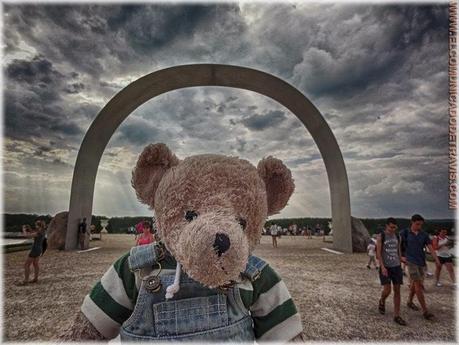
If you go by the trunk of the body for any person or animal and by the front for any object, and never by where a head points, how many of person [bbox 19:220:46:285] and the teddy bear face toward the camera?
1

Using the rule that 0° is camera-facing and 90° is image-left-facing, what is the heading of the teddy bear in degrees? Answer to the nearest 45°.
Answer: approximately 0°

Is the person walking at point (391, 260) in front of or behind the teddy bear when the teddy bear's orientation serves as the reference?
behind

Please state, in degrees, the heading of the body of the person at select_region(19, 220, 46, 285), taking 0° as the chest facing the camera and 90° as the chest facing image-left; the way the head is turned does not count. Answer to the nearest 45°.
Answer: approximately 90°

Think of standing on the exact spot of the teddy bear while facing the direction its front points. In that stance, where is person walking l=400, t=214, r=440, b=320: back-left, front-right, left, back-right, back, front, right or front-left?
back-left

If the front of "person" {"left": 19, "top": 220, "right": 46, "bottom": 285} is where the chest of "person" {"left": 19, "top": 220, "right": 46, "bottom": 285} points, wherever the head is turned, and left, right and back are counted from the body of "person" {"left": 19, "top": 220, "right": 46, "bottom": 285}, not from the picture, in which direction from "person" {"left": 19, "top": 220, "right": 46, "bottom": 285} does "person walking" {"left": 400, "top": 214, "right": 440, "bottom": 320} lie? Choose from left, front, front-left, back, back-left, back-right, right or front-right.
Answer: back-left

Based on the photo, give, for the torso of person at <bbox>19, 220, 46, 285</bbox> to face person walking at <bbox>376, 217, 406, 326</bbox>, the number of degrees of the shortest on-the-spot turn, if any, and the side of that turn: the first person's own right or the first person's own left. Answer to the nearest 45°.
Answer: approximately 135° to the first person's own left

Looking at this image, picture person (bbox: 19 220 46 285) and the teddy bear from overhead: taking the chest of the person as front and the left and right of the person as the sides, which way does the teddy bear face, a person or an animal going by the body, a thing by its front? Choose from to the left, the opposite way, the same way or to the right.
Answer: to the left

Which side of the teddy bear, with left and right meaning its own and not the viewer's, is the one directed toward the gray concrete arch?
back

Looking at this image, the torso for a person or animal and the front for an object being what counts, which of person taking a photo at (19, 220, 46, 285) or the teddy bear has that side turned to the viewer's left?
the person taking a photo

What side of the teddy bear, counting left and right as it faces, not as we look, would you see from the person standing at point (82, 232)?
back
